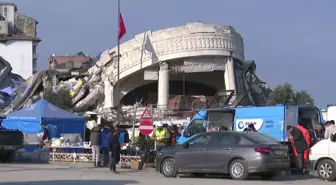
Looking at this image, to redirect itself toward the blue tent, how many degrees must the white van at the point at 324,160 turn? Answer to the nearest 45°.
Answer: approximately 45° to its right

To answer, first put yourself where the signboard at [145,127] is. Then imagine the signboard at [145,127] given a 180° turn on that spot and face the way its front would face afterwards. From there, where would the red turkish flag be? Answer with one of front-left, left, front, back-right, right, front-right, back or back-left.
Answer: front

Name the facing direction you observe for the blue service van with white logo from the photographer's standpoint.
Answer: facing away from the viewer and to the left of the viewer

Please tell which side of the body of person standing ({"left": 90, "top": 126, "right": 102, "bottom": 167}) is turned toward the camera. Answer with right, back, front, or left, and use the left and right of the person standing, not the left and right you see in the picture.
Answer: back

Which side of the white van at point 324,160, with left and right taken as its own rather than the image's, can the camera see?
left

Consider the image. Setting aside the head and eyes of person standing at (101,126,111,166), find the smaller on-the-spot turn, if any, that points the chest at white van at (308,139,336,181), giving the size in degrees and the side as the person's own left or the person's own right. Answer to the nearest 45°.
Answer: approximately 135° to the person's own right

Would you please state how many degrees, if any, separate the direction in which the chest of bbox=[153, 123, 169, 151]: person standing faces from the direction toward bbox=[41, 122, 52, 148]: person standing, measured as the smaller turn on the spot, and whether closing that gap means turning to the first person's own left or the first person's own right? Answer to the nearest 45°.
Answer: approximately 135° to the first person's own right

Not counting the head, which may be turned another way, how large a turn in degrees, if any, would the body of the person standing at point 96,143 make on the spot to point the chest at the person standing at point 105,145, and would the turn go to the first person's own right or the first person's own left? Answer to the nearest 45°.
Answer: approximately 45° to the first person's own right
